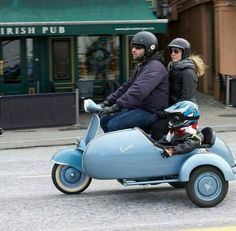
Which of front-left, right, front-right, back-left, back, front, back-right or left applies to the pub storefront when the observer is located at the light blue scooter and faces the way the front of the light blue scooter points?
right

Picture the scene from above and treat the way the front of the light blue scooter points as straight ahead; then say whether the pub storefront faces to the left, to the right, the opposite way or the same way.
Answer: to the left

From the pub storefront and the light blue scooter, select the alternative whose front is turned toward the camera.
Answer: the pub storefront

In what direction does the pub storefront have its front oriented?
toward the camera

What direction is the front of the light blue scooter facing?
to the viewer's left

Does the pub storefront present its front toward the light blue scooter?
yes

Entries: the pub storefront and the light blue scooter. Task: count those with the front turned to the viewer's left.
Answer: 1
